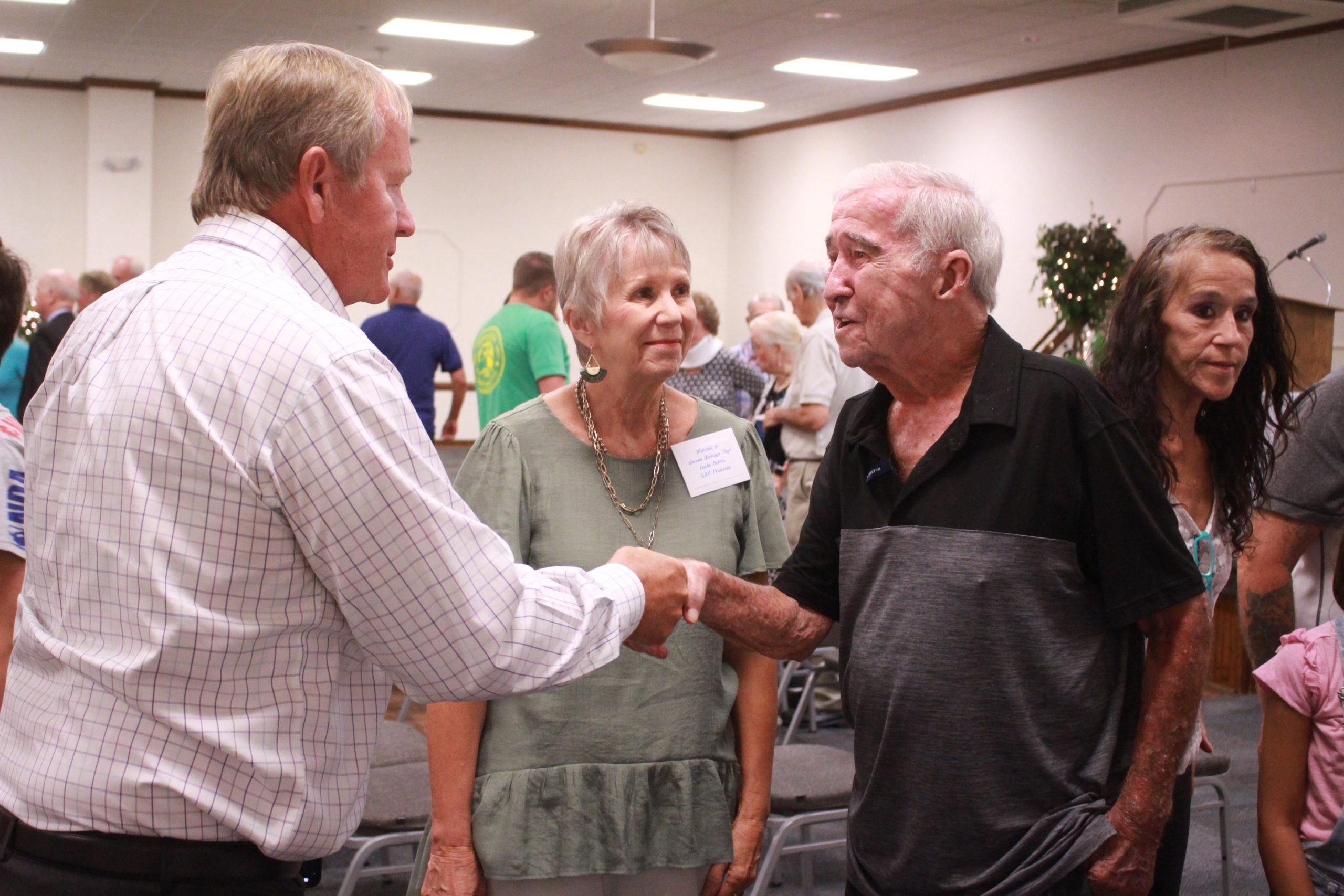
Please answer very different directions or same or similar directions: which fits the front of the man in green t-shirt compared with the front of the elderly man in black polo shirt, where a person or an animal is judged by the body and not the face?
very different directions

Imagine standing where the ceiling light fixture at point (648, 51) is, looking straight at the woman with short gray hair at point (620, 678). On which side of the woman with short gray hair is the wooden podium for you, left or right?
left

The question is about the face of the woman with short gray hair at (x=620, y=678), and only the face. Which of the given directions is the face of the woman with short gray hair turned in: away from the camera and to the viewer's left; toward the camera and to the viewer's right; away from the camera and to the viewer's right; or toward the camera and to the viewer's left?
toward the camera and to the viewer's right

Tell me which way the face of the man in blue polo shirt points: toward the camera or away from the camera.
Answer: away from the camera

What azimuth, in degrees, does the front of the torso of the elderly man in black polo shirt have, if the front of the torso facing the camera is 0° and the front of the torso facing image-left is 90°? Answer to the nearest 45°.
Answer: approximately 45°

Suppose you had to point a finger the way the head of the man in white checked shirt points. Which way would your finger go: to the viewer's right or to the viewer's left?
to the viewer's right
